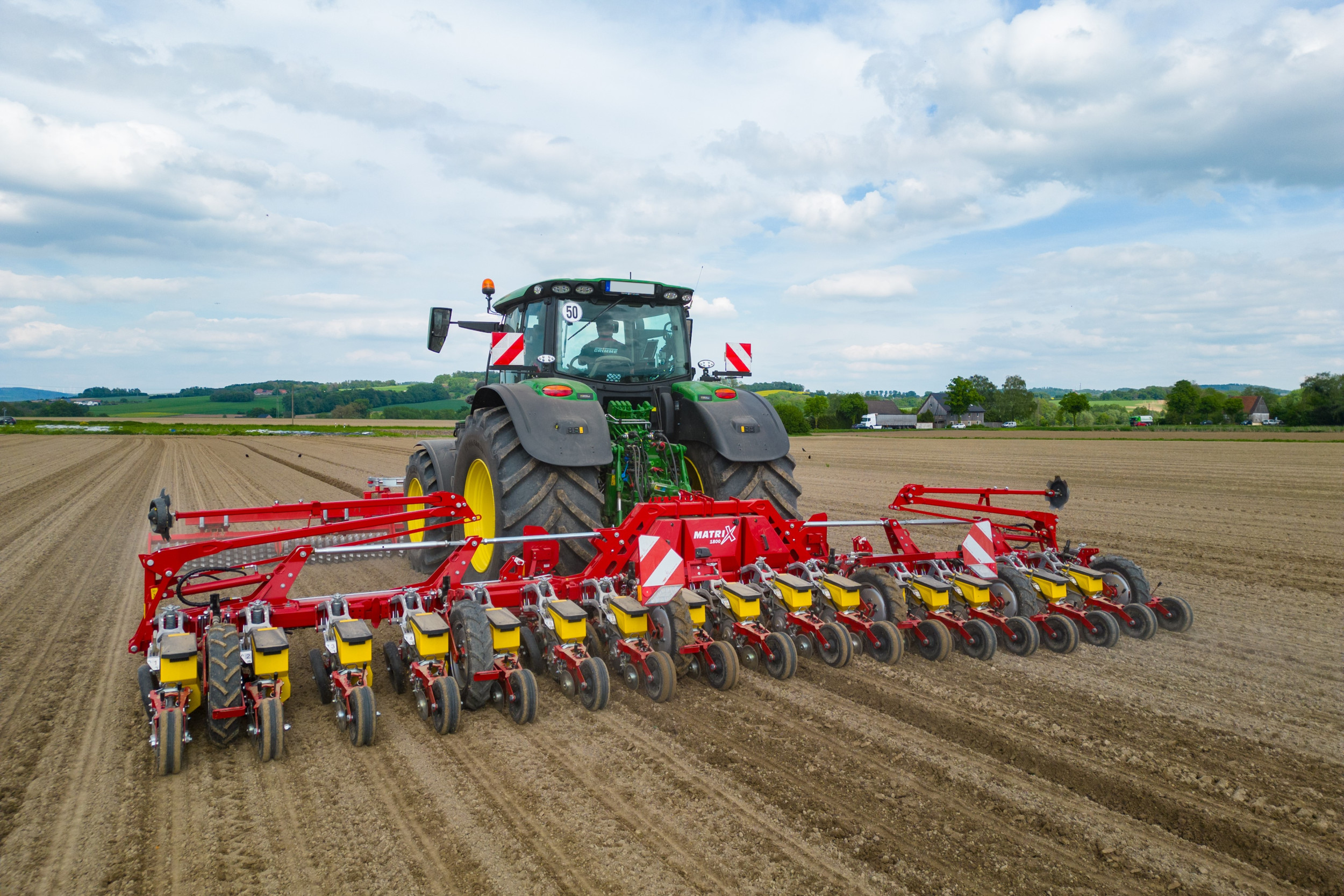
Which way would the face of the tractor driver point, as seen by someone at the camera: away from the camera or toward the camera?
away from the camera

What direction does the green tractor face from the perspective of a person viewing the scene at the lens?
facing away from the viewer and to the left of the viewer
